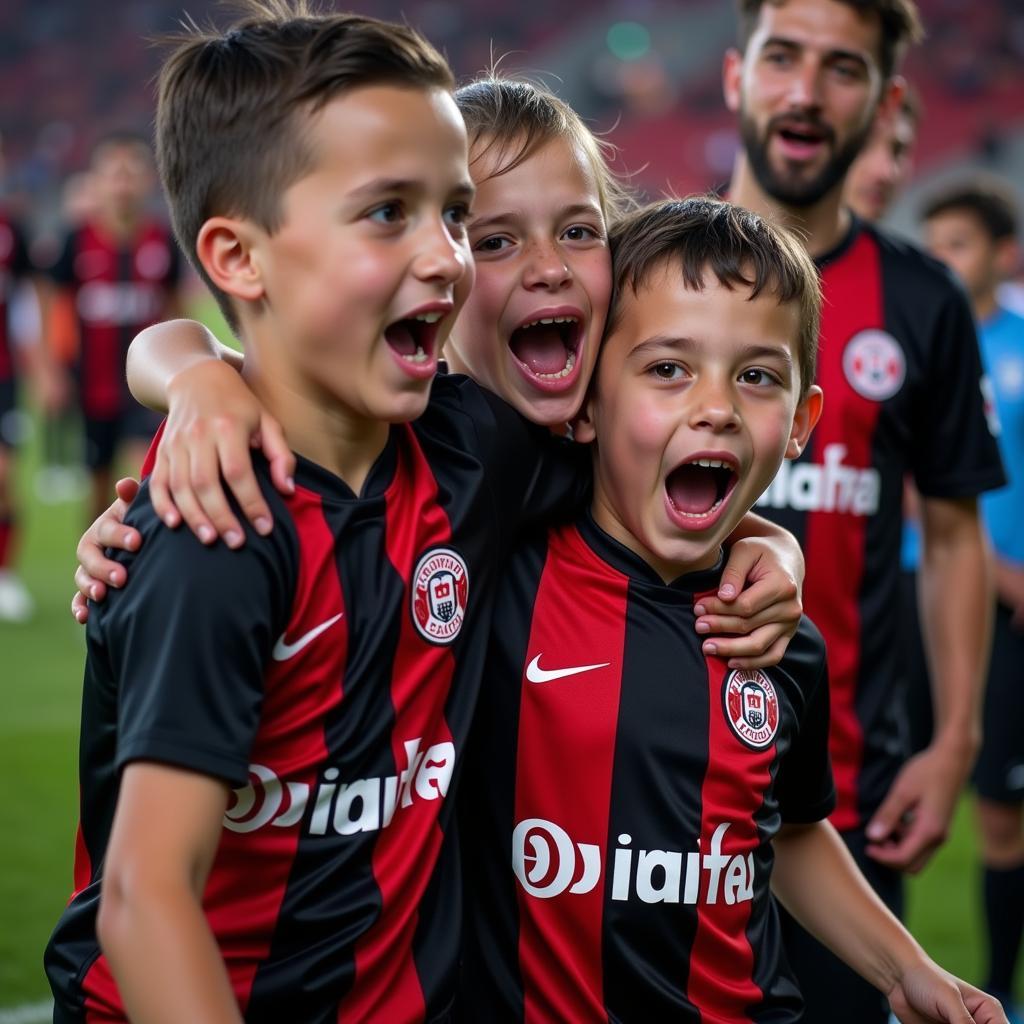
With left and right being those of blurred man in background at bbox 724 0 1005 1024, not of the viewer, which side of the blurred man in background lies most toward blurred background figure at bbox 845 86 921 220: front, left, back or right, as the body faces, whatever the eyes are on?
back

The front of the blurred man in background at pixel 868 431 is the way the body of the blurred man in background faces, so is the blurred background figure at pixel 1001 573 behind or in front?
behind

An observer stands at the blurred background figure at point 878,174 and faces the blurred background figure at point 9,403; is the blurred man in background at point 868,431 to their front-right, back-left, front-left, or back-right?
back-left

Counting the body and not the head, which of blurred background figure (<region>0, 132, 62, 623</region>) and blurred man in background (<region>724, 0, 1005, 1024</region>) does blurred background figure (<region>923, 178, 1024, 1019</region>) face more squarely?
the blurred man in background

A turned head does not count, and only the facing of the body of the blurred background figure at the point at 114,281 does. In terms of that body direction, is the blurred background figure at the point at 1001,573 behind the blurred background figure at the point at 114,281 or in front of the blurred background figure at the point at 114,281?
in front

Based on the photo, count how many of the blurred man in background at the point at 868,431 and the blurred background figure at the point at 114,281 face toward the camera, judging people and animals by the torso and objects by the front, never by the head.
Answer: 2

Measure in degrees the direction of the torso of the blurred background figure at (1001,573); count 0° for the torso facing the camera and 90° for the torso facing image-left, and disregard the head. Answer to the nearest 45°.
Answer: approximately 45°

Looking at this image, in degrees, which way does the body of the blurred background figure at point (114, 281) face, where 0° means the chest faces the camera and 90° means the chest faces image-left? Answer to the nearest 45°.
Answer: approximately 0°
